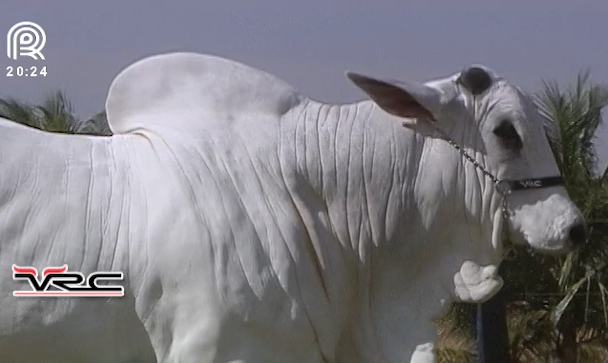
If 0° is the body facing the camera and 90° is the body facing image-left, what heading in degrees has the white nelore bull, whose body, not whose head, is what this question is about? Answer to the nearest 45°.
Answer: approximately 270°
